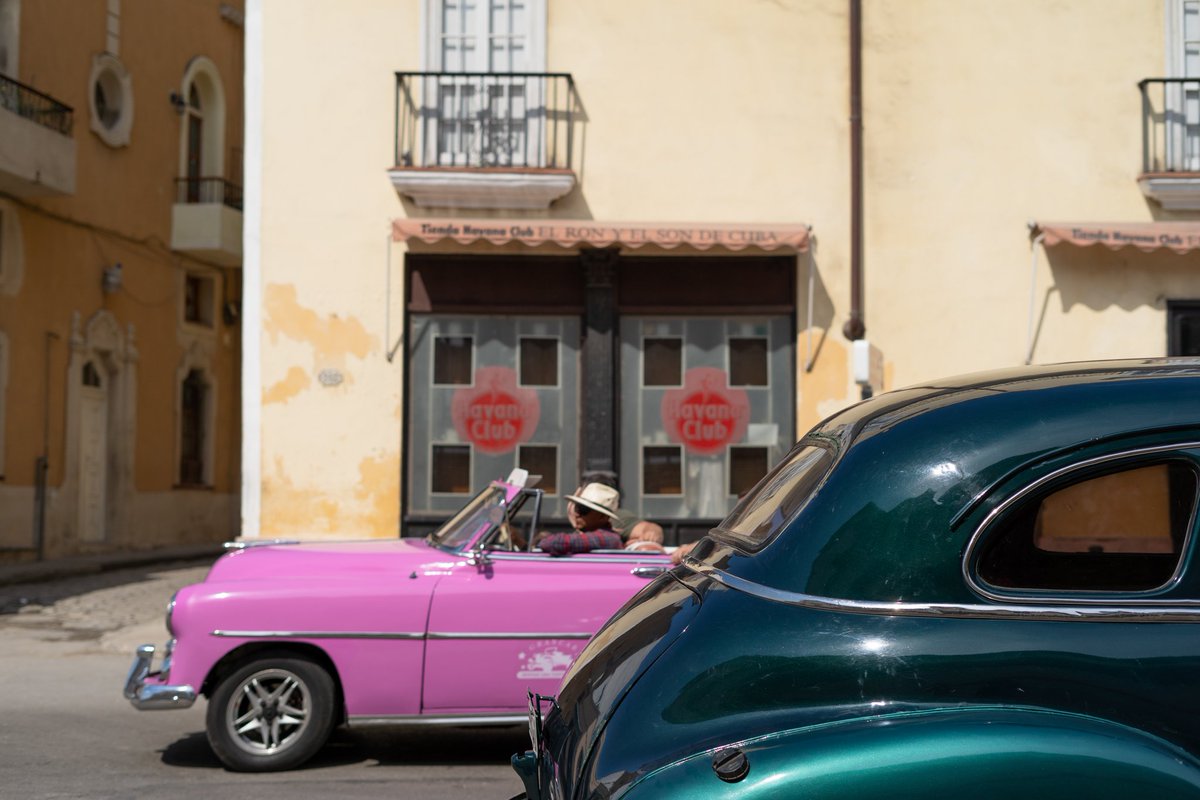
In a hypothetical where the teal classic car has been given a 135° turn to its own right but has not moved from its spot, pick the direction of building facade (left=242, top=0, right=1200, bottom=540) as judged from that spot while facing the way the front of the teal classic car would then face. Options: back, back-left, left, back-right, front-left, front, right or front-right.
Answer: back-right

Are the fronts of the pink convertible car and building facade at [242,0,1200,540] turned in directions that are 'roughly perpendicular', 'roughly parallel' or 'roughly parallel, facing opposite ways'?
roughly perpendicular

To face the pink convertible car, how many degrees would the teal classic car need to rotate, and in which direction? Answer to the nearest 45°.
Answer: approximately 135° to its left

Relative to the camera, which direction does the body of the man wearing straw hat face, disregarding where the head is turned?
to the viewer's left

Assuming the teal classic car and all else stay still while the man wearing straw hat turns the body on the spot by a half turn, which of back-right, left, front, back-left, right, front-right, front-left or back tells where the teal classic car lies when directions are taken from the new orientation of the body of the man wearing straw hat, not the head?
right

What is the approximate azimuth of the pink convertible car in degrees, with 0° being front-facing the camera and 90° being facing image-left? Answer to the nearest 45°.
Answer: approximately 90°

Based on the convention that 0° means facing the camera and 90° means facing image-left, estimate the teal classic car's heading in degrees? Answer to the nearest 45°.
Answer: approximately 270°

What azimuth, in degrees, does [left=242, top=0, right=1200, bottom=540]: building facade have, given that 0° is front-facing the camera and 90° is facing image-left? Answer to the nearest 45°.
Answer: approximately 0°

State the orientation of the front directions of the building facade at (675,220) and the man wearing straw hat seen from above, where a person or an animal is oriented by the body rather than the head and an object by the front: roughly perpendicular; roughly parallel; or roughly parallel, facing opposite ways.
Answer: roughly perpendicular

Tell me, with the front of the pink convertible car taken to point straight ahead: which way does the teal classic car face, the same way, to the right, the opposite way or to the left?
the opposite way

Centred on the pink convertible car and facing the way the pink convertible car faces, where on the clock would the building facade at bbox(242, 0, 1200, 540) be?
The building facade is roughly at 4 o'clock from the pink convertible car.

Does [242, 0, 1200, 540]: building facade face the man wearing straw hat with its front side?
yes
